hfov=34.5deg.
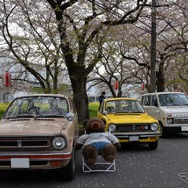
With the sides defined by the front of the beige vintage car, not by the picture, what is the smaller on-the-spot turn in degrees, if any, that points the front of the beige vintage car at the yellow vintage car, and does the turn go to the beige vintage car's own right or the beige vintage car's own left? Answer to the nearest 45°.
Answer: approximately 135° to the beige vintage car's own left

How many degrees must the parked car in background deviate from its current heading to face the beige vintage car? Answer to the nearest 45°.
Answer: approximately 45° to its right

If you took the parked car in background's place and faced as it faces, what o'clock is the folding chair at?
The folding chair is roughly at 2 o'clock from the parked car in background.
